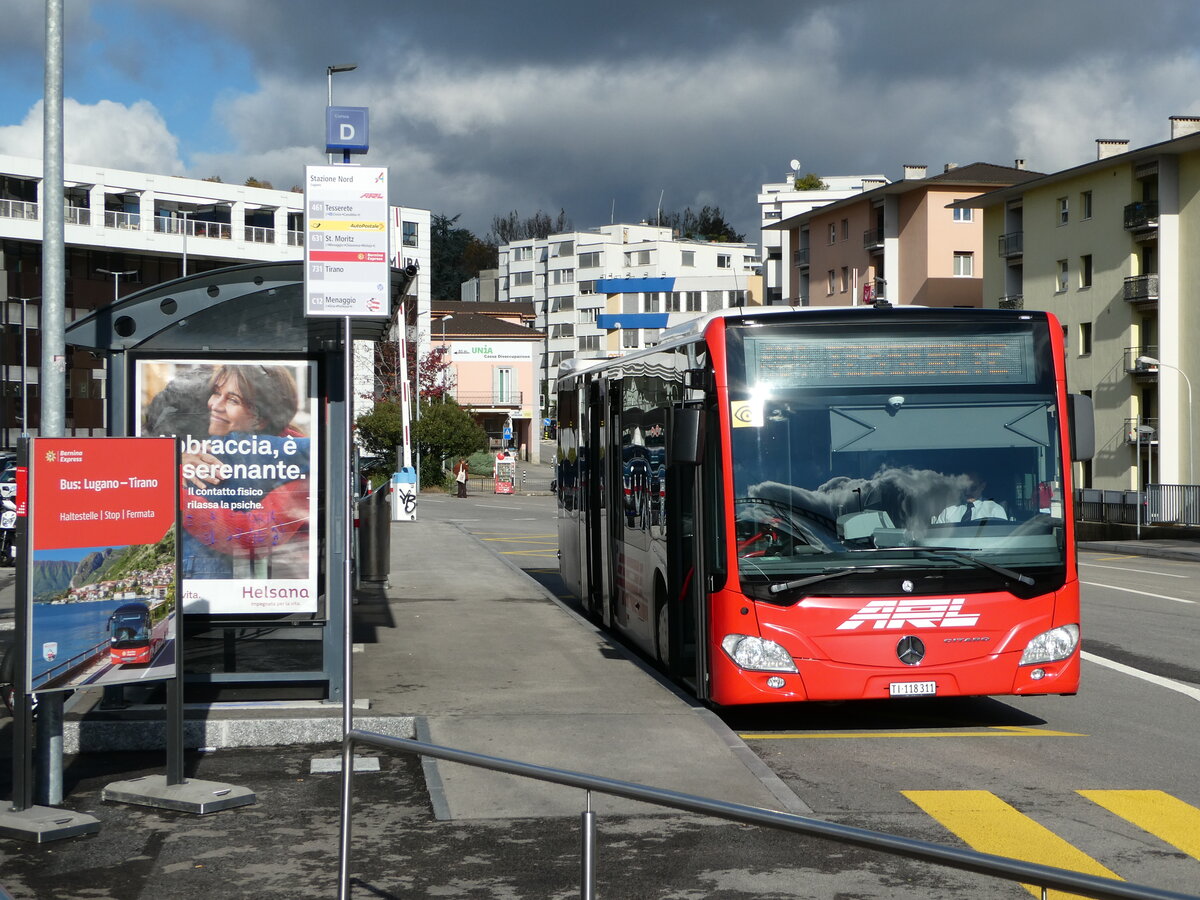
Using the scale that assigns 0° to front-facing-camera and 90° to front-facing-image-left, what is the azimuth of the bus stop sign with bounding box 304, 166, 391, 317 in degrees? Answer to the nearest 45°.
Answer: approximately 0°

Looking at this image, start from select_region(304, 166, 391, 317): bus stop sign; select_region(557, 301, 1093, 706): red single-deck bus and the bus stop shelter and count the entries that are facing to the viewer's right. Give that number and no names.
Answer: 1

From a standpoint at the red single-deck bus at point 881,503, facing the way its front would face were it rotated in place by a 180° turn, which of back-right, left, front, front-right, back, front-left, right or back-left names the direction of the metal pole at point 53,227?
left

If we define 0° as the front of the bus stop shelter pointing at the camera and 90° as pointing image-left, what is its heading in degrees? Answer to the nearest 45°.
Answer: approximately 270°

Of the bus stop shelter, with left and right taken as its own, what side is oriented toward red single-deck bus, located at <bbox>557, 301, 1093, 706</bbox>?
front

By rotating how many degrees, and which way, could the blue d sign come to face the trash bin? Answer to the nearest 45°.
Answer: approximately 180°

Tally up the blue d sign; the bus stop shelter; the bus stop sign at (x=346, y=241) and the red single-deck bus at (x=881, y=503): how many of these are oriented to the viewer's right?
1

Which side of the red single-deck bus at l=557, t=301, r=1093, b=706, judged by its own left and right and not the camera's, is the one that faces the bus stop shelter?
right

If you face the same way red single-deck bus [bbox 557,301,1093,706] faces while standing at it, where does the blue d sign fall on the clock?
The blue d sign is roughly at 2 o'clock from the red single-deck bus.

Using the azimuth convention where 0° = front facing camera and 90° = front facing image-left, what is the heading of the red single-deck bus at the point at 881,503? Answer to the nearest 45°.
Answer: approximately 0°

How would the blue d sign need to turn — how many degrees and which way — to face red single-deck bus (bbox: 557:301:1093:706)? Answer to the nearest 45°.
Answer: approximately 90° to its left
